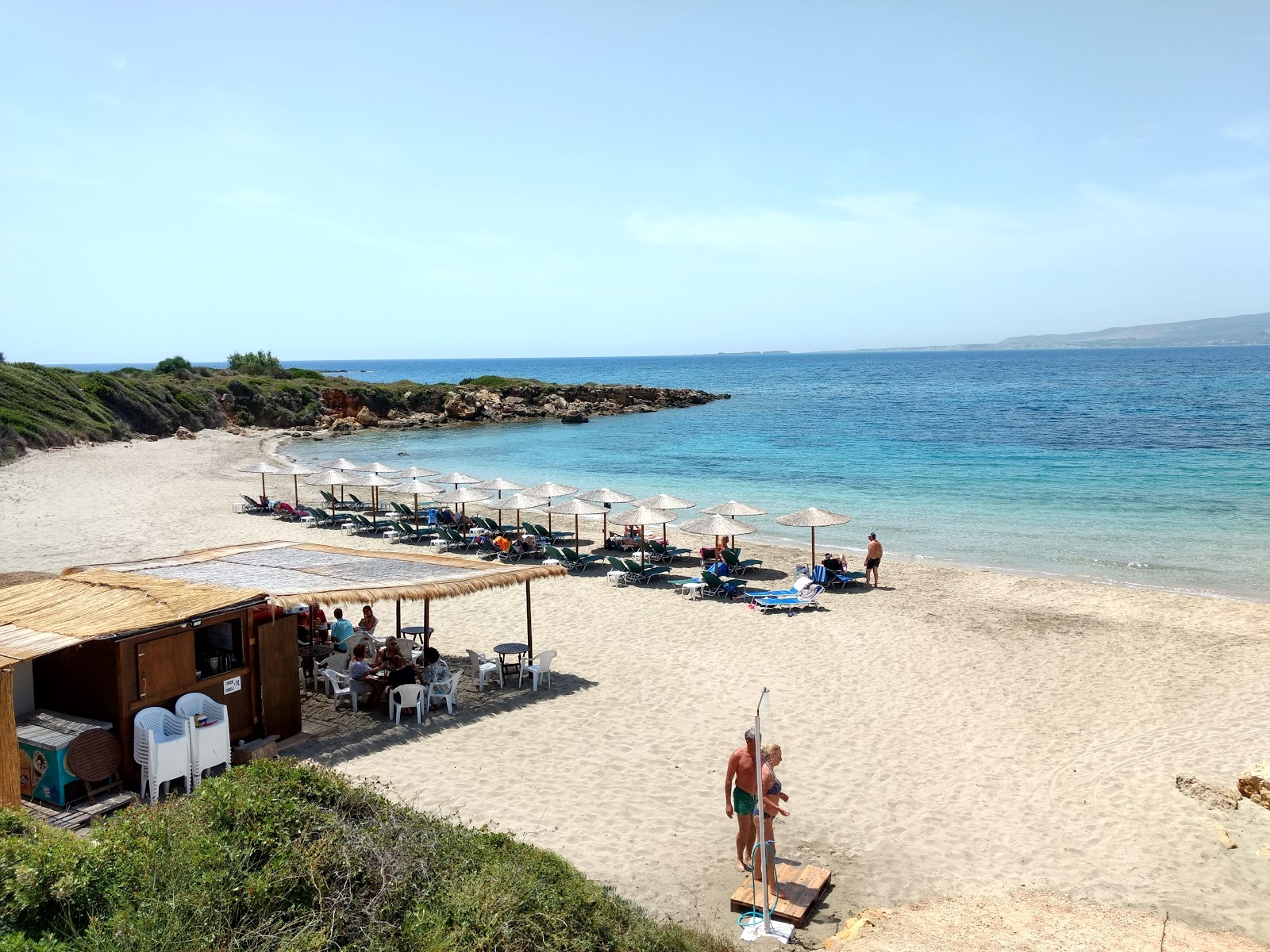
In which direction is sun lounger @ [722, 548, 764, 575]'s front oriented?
to the viewer's right

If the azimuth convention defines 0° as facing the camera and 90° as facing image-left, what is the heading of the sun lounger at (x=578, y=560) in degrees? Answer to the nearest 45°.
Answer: approximately 270°

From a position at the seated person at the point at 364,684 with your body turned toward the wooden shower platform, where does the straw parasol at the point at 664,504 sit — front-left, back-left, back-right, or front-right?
back-left

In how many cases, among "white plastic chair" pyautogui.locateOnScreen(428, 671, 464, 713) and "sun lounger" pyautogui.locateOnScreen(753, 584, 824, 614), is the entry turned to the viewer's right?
0

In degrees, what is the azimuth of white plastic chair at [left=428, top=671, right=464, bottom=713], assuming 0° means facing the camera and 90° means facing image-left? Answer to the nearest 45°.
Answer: approximately 135°

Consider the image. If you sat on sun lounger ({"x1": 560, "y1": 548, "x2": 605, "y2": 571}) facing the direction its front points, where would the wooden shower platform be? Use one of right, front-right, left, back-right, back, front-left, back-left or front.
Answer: right

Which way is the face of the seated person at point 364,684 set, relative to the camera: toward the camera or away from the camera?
away from the camera

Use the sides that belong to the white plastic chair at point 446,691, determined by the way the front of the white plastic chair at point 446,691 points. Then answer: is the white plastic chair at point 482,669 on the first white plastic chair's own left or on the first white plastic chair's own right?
on the first white plastic chair's own right

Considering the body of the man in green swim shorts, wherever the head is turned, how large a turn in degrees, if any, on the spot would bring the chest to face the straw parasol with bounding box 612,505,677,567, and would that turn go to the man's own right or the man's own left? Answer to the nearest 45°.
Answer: approximately 135° to the man's own left

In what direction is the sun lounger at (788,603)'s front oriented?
to the viewer's left
